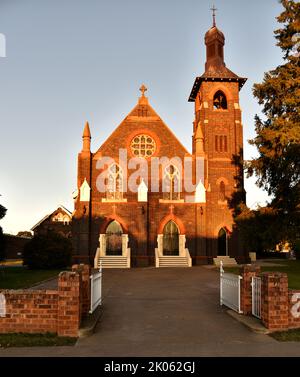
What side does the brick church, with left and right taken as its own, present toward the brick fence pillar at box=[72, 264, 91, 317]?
front

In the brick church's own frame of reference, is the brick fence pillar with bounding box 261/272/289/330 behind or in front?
in front

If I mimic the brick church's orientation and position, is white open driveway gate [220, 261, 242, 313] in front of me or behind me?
in front

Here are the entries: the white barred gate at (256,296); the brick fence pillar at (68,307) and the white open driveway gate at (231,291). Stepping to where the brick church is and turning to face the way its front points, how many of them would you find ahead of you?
3

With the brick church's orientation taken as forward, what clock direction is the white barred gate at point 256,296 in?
The white barred gate is roughly at 12 o'clock from the brick church.

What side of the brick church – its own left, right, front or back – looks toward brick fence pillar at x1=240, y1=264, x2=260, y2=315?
front

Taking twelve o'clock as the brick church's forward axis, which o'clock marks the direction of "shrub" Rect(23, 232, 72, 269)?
The shrub is roughly at 2 o'clock from the brick church.

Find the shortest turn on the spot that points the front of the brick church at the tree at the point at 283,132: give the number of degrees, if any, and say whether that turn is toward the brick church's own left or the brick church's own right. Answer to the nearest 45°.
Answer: approximately 45° to the brick church's own left

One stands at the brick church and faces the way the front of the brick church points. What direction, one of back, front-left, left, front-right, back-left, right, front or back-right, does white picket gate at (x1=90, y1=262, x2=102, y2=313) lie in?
front

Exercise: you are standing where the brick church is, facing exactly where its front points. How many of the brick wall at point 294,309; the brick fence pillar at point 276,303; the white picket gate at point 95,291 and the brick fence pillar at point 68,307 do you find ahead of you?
4

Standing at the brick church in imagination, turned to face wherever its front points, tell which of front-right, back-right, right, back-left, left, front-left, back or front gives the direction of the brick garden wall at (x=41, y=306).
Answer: front

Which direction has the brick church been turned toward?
toward the camera

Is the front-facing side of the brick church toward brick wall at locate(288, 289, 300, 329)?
yes

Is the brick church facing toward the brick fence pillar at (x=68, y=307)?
yes

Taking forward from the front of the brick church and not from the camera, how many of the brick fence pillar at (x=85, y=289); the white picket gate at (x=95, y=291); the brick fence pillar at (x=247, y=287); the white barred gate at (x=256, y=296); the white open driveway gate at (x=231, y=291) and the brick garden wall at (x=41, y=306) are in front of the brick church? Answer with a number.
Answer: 6
